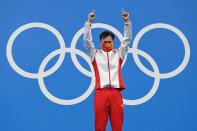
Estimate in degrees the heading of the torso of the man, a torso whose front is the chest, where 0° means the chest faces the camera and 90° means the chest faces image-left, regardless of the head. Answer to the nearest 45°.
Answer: approximately 0°
